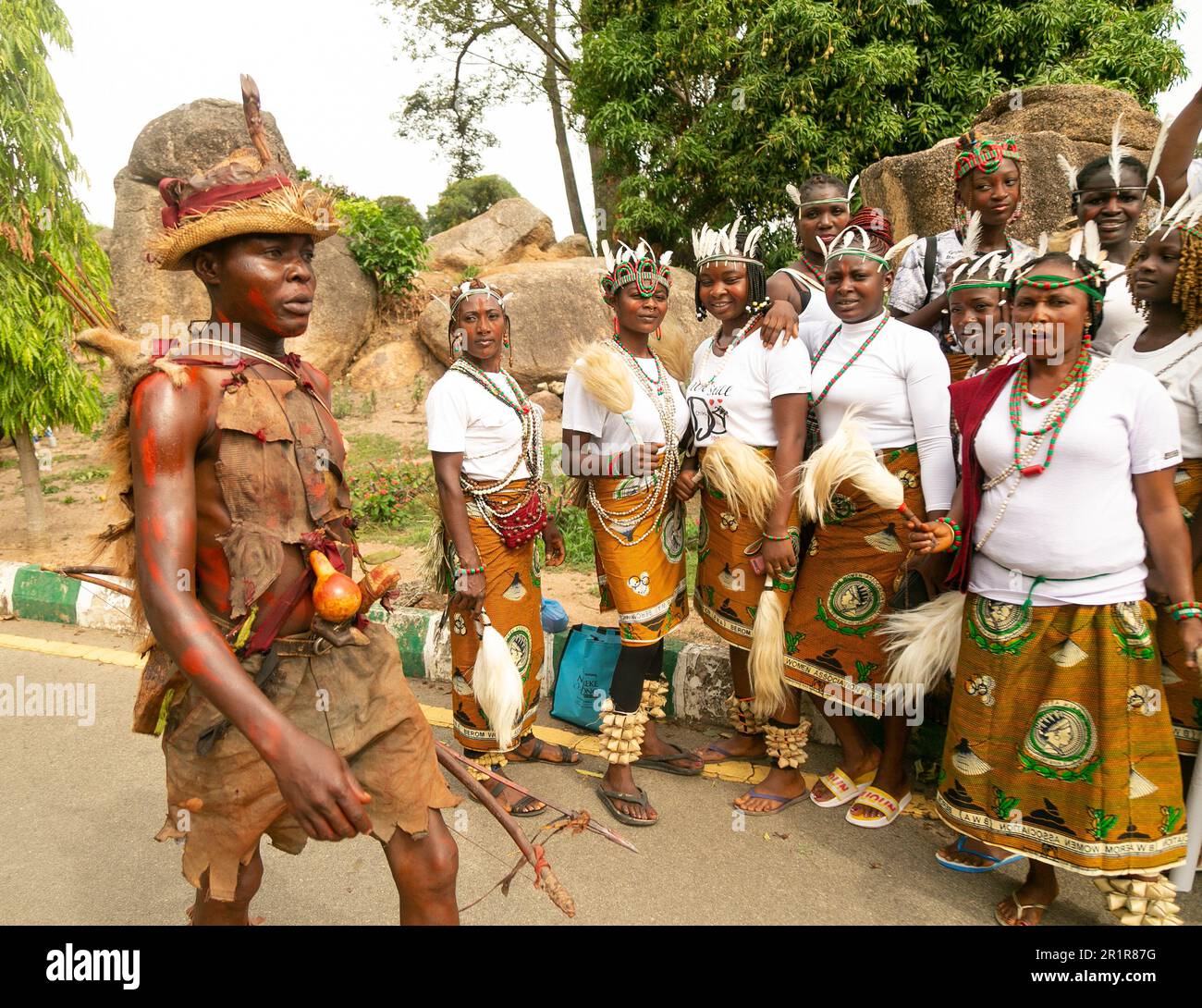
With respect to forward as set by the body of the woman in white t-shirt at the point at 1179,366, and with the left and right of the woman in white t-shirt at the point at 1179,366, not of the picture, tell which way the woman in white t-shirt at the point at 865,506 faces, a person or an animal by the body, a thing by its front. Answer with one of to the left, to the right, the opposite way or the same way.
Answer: the same way

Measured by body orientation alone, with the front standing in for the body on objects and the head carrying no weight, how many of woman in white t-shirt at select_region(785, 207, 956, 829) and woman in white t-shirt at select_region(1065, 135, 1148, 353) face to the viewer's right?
0

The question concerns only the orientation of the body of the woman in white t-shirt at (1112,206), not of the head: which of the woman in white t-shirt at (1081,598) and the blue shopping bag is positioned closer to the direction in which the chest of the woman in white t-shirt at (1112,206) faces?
the woman in white t-shirt

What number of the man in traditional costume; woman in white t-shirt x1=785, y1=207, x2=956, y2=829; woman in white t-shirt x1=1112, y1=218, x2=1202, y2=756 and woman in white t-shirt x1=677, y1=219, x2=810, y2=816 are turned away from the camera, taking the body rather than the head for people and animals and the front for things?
0

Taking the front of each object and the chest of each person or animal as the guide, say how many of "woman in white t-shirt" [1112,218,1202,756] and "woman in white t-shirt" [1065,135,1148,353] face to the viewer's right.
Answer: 0

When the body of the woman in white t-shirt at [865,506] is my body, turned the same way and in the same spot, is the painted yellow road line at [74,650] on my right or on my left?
on my right

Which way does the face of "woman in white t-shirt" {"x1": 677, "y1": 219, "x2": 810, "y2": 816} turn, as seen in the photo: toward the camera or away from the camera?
toward the camera

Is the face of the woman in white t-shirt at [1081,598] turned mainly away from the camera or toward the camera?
toward the camera

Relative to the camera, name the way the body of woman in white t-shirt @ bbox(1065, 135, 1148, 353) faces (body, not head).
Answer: toward the camera

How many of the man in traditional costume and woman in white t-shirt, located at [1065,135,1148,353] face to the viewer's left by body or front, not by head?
0

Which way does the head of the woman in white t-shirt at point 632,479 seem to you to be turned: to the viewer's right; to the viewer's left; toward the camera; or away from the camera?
toward the camera
